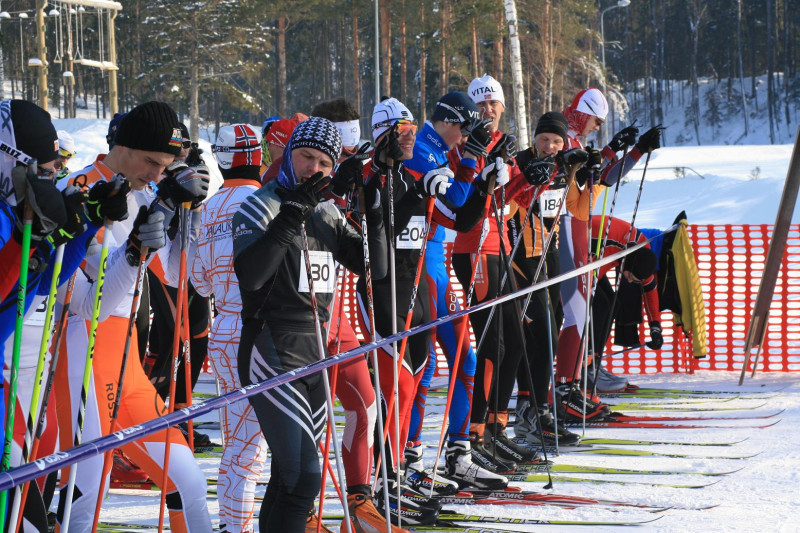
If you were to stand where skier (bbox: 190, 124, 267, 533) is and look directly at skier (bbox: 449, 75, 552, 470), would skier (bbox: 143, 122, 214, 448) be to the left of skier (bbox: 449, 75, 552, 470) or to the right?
left

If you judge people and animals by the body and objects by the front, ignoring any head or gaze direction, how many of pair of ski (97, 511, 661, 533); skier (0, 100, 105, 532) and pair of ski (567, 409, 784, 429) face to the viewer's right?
3

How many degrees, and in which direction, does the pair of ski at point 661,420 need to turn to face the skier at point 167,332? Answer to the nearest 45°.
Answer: approximately 135° to its right

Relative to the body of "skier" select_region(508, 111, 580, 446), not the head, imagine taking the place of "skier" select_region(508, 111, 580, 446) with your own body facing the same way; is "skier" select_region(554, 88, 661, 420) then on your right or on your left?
on your left

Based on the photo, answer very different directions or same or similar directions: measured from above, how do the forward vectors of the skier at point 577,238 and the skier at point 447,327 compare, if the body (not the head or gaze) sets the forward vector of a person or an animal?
same or similar directions

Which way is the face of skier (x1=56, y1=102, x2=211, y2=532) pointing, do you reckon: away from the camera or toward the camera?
toward the camera

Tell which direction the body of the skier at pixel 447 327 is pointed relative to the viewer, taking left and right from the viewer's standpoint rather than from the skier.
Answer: facing to the right of the viewer

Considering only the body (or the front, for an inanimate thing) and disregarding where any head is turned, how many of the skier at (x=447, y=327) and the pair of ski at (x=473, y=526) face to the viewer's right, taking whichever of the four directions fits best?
2

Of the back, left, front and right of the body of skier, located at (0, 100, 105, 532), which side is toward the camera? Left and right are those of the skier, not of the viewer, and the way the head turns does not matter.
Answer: right

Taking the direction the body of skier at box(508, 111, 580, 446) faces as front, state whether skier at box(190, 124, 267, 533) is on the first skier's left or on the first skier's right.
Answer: on the first skier's right

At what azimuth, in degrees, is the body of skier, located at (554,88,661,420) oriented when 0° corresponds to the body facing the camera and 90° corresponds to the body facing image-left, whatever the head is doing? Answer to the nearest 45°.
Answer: approximately 270°

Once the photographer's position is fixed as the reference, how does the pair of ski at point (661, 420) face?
facing to the right of the viewer

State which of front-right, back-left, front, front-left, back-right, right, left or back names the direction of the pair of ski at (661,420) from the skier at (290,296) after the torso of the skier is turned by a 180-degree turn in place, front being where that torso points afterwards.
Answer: right

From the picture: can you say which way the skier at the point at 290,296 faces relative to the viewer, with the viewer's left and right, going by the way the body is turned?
facing the viewer and to the right of the viewer

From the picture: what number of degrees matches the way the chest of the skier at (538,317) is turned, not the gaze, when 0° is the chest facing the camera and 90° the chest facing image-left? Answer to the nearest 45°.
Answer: approximately 315°

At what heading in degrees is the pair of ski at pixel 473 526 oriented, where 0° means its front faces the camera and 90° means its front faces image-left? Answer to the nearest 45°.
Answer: approximately 270°
